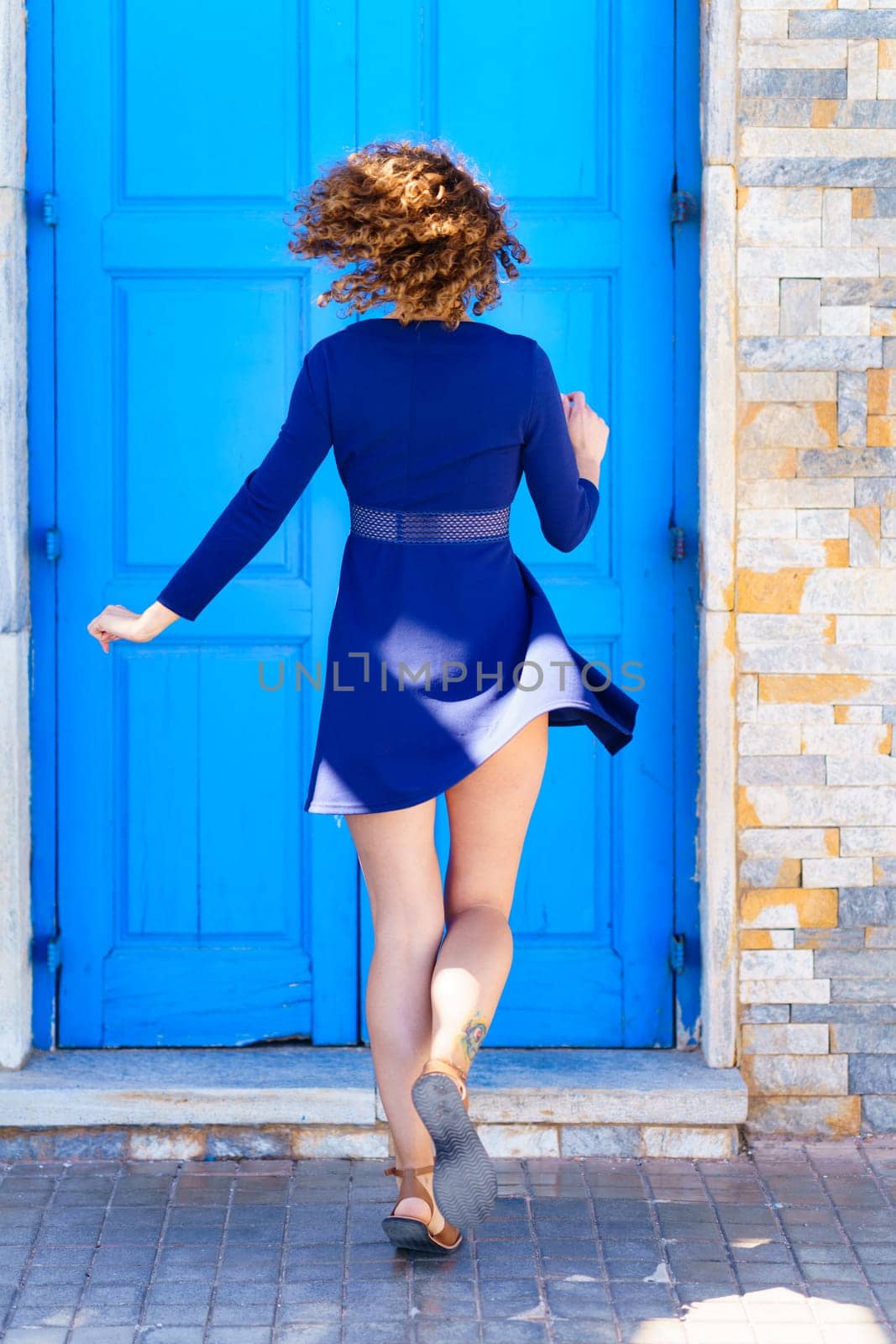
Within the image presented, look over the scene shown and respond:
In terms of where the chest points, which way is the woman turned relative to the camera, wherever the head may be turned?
away from the camera

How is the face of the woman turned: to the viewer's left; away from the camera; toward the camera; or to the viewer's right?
away from the camera

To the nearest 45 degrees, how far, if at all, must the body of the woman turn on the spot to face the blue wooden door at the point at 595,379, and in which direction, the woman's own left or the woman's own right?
approximately 45° to the woman's own right
